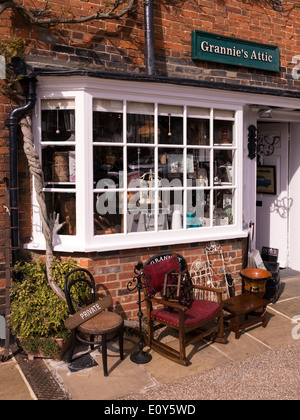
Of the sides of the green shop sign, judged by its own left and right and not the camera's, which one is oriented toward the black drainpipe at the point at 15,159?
right

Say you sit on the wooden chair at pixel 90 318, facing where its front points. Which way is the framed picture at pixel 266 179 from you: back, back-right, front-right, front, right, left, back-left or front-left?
left

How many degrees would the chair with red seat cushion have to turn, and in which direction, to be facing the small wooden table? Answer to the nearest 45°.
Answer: approximately 90° to its left

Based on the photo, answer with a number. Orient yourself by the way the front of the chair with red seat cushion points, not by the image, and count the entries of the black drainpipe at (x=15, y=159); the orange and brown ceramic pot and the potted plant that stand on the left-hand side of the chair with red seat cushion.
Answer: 1

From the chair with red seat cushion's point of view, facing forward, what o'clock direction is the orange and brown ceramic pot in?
The orange and brown ceramic pot is roughly at 9 o'clock from the chair with red seat cushion.

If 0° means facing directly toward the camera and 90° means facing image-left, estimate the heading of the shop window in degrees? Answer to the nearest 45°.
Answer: approximately 315°

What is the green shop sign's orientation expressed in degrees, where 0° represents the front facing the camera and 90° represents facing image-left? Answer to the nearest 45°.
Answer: approximately 315°
